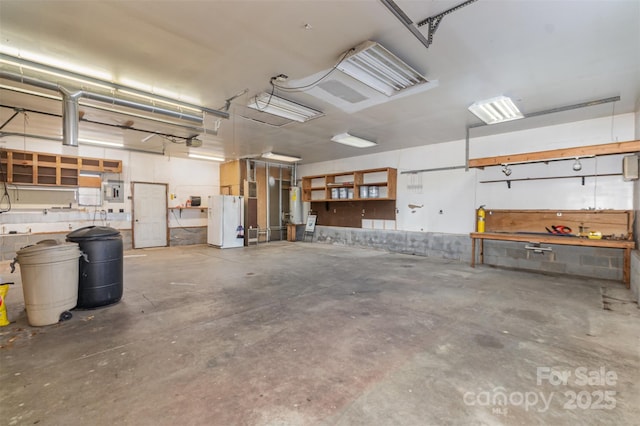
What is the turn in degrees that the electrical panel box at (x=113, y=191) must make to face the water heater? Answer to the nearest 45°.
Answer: approximately 90° to its left

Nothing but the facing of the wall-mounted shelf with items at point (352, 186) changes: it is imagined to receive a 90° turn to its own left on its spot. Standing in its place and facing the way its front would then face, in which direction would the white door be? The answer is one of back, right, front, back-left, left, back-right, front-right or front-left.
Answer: back-right

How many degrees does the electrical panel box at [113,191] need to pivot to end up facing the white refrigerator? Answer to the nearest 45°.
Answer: approximately 90° to its left

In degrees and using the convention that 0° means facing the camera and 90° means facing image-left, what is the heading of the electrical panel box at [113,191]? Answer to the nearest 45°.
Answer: approximately 0°

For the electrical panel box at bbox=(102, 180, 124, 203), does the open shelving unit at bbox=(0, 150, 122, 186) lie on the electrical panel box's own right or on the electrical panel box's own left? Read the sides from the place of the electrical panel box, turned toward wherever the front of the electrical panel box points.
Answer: on the electrical panel box's own right

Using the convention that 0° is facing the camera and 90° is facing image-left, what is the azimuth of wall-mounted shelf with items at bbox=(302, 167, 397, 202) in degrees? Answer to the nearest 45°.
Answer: approximately 45°

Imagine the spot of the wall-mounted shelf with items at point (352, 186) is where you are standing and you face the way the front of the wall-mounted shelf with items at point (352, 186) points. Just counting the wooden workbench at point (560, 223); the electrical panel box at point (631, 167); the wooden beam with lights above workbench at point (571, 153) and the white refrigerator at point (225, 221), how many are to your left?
3

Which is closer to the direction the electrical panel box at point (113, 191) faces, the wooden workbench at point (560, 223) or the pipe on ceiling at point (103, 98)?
the pipe on ceiling

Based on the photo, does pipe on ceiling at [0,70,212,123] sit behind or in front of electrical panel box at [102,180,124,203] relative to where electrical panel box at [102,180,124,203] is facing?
in front

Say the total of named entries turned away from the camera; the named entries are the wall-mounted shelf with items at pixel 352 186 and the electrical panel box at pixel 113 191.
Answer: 0

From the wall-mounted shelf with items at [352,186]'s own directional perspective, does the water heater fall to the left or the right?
on its right

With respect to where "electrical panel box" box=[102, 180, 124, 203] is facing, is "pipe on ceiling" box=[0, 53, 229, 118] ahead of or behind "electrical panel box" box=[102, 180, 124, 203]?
ahead

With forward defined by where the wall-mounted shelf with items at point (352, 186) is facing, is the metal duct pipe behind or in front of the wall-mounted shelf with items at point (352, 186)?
in front

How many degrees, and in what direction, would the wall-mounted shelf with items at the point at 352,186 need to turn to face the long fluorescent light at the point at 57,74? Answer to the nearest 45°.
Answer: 0° — it already faces it
